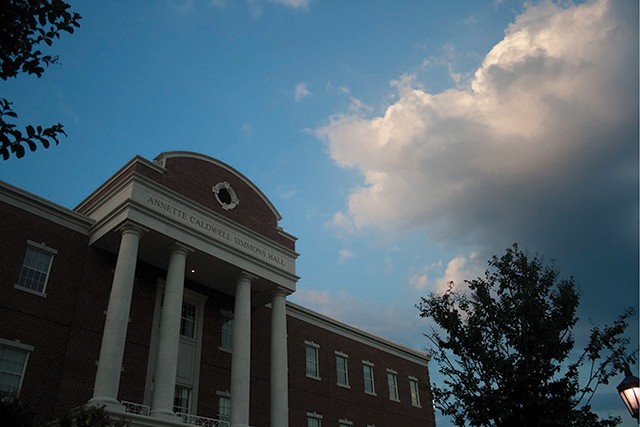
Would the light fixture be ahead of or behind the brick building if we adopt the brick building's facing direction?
ahead
